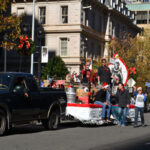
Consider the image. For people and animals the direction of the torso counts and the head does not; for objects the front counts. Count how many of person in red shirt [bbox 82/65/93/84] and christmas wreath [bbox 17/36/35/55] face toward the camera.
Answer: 2

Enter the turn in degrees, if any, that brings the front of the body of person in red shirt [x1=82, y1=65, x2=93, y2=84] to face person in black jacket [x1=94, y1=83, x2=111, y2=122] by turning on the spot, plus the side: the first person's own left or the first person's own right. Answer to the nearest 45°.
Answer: approximately 45° to the first person's own left

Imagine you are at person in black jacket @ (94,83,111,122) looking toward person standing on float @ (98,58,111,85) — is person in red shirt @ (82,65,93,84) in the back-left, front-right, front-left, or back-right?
front-left

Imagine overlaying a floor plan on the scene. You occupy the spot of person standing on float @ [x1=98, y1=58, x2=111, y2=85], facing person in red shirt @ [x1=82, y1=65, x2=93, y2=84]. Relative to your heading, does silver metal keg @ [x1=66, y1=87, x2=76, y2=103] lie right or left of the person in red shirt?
left

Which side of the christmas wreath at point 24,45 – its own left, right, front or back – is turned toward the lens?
front

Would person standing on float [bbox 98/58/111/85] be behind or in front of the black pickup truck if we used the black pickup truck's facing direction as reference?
behind

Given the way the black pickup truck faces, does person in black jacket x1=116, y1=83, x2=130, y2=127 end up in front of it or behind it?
behind

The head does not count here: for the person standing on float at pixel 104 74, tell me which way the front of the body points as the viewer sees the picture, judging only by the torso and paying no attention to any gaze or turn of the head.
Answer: toward the camera

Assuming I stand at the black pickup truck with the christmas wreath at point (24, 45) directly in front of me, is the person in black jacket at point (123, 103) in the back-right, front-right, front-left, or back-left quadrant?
front-right

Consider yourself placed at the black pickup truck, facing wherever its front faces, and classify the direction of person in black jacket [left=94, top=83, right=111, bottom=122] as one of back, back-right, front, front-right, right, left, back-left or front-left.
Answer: back

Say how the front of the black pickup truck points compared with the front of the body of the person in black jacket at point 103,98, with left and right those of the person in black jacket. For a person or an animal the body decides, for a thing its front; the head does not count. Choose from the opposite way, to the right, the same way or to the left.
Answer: to the right

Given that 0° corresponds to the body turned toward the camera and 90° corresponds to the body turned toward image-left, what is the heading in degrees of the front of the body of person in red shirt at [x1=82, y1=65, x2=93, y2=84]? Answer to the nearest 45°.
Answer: approximately 0°

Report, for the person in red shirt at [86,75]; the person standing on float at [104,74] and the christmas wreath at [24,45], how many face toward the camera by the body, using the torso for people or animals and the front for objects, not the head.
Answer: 3
